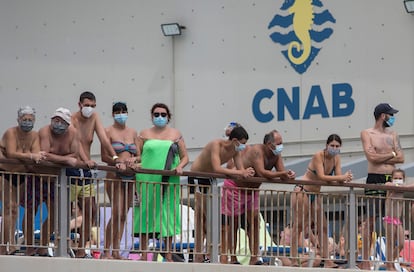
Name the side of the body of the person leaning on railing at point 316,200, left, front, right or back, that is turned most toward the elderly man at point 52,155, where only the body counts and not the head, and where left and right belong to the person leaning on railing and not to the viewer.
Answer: right

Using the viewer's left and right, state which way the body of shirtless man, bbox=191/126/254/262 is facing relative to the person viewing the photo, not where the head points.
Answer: facing the viewer and to the right of the viewer

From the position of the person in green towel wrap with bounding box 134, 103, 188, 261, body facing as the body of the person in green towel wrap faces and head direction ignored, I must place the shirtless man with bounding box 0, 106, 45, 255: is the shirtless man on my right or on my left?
on my right

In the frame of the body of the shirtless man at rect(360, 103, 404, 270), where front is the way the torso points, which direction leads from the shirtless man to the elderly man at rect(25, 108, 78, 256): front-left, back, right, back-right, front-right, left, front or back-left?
right

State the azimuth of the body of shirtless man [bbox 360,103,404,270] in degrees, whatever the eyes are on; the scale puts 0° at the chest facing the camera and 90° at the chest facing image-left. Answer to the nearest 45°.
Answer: approximately 315°

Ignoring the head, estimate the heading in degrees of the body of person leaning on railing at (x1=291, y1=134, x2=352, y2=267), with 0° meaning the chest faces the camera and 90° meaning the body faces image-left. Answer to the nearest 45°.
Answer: approximately 315°

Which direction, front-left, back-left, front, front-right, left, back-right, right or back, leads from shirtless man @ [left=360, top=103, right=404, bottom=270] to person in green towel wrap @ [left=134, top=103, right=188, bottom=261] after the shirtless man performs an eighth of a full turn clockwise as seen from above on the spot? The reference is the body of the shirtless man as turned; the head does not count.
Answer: front-right
